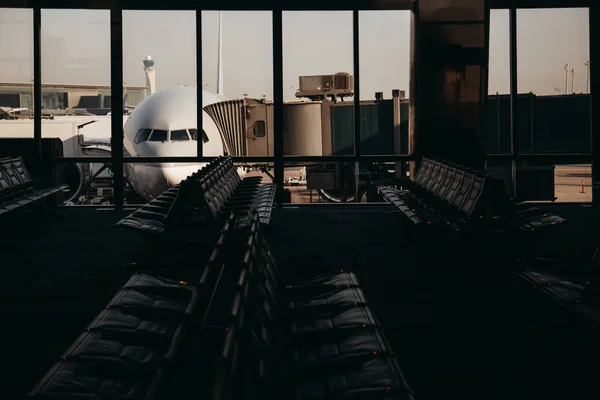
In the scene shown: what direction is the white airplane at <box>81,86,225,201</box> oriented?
toward the camera

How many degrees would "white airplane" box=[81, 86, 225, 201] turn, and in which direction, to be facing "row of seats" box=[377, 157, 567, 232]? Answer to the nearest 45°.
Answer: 0° — it already faces it

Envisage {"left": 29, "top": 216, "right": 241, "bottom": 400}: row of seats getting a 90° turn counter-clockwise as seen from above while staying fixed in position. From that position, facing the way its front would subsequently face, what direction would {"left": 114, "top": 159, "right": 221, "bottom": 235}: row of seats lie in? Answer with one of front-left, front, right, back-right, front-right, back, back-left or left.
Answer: back

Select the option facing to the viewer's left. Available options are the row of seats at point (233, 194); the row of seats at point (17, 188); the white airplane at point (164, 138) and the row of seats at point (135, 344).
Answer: the row of seats at point (135, 344)

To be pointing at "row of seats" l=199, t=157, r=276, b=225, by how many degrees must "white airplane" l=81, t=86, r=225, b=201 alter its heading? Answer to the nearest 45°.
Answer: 0° — it already faces it

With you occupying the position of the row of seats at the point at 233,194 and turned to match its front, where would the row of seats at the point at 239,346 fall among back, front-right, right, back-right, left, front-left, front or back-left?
front-right

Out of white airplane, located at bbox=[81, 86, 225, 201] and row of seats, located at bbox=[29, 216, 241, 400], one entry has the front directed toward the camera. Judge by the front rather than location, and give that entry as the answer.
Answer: the white airplane

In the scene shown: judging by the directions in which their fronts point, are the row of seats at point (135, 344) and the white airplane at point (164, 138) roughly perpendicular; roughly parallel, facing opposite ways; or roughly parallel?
roughly perpendicular

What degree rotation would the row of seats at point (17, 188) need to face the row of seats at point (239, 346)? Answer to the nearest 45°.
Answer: approximately 45° to its right

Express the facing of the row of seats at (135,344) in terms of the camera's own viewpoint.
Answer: facing to the left of the viewer

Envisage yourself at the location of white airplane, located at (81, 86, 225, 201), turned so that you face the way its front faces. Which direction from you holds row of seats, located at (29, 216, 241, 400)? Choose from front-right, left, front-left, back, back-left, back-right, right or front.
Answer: front

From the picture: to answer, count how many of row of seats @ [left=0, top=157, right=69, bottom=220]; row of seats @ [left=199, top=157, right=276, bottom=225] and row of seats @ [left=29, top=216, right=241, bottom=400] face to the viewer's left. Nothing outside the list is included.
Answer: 1

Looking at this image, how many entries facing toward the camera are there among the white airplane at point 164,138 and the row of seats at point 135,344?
1

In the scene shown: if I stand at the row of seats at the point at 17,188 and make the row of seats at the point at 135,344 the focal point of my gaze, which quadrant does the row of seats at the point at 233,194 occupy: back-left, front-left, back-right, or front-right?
front-left
